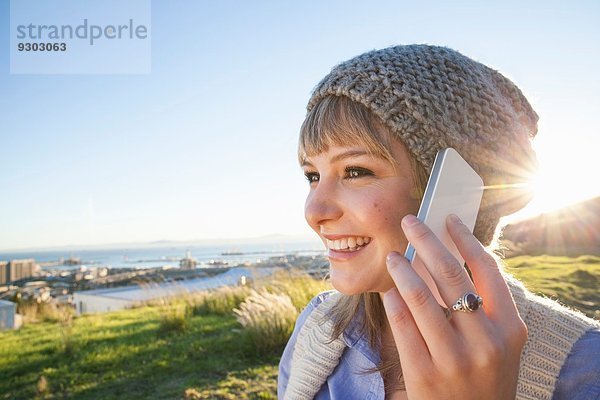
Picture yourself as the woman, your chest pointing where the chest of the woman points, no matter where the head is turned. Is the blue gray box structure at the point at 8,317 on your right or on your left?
on your right

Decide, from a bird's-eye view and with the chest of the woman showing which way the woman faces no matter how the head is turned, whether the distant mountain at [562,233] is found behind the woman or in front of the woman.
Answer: behind

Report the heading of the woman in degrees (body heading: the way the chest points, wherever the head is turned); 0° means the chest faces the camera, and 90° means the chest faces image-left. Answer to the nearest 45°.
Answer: approximately 45°

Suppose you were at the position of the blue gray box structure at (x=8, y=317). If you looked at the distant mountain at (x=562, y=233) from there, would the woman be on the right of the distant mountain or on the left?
right
